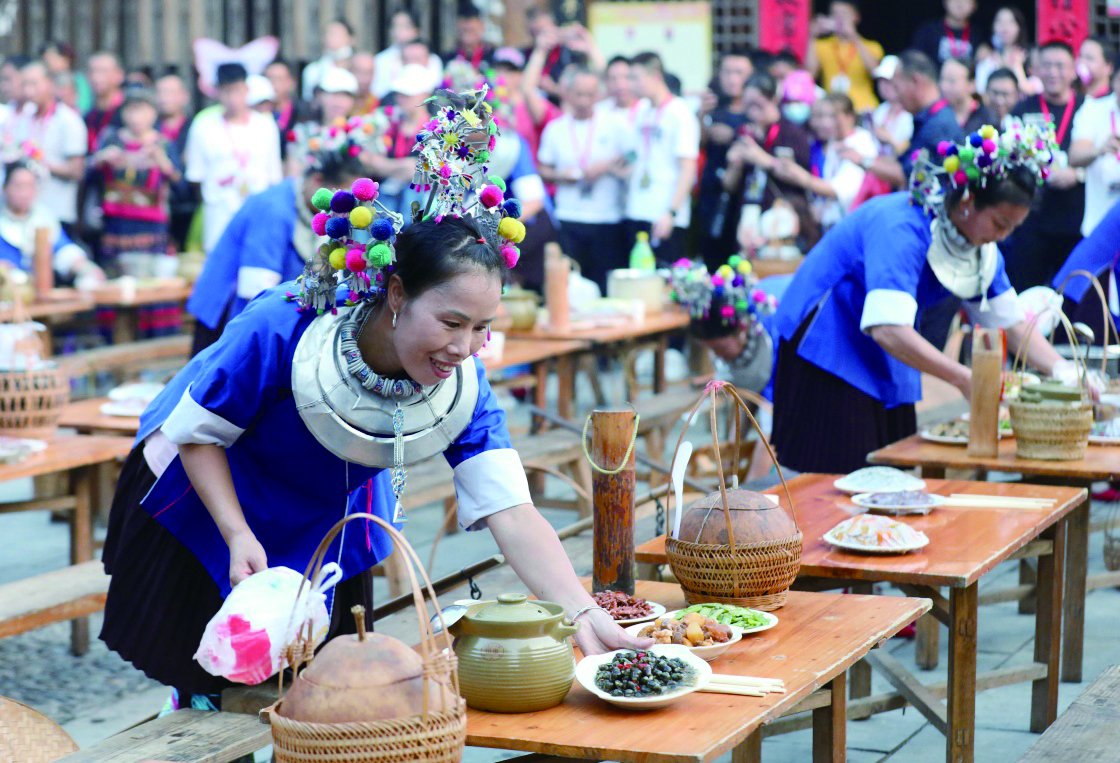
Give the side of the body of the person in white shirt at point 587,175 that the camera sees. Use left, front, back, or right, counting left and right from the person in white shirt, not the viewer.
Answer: front

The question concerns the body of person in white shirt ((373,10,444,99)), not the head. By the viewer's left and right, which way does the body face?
facing the viewer

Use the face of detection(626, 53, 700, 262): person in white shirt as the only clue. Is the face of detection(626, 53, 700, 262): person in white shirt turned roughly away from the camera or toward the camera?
toward the camera

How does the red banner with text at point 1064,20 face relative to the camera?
toward the camera

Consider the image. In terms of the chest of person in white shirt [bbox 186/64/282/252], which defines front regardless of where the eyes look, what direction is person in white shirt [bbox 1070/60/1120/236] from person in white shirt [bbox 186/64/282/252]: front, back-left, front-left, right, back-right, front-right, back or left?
front-left

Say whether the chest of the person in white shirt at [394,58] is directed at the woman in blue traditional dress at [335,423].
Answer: yes

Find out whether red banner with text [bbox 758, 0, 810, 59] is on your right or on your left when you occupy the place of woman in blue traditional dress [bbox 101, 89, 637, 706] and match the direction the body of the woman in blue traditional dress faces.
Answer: on your left

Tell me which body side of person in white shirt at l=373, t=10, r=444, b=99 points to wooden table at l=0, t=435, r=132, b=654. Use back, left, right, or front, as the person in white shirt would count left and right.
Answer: front

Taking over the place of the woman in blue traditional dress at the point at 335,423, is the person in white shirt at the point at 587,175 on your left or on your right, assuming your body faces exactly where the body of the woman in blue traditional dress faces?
on your left

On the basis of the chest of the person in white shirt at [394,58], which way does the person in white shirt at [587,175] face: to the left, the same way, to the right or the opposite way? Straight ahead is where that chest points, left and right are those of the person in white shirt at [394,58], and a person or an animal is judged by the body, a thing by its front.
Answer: the same way

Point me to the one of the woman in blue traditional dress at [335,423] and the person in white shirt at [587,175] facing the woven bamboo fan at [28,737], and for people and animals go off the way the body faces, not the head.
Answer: the person in white shirt

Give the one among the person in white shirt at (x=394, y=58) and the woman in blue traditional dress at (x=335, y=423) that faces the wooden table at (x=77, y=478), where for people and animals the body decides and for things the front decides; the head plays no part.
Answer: the person in white shirt

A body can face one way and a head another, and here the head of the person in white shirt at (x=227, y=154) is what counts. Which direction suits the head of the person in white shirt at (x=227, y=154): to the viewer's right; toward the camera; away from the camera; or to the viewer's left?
toward the camera

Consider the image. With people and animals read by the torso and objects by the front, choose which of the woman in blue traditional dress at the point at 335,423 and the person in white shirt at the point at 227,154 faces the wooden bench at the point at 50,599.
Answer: the person in white shirt

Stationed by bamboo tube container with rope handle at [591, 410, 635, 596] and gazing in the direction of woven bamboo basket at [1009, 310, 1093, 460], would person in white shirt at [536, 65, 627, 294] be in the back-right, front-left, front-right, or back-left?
front-left

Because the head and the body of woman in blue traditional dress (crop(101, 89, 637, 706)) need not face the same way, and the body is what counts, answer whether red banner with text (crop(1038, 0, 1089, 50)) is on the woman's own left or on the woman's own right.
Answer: on the woman's own left

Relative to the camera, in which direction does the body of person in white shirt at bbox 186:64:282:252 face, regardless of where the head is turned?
toward the camera

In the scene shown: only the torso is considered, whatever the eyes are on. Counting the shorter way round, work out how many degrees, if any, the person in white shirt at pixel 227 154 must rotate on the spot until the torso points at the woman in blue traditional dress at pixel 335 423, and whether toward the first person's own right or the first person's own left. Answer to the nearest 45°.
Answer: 0° — they already face them

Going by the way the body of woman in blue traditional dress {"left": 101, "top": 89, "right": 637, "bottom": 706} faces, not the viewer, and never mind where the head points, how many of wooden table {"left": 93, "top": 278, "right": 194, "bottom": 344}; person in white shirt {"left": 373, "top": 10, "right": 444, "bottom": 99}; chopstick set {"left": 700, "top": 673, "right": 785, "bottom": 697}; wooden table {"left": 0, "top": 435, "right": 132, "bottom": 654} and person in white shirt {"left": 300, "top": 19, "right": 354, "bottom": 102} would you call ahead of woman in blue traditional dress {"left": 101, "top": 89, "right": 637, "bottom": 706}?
1

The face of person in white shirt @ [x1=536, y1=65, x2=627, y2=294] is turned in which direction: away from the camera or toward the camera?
toward the camera
